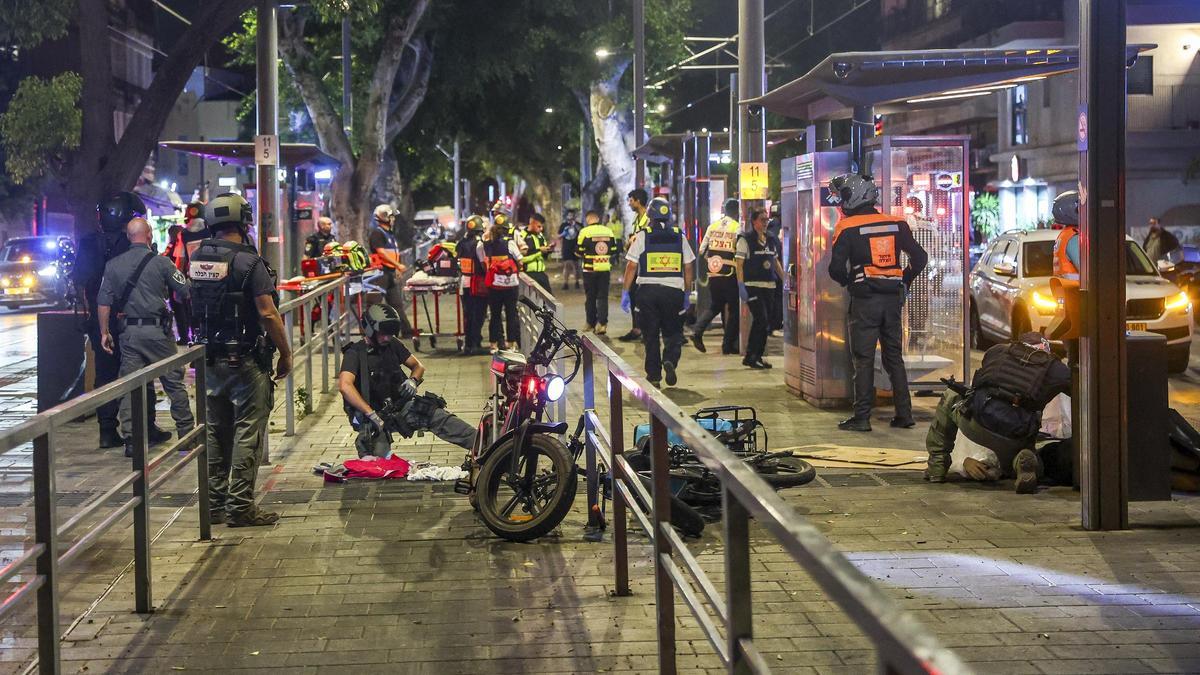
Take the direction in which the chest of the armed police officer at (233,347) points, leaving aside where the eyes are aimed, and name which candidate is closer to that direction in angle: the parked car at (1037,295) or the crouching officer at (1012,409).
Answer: the parked car

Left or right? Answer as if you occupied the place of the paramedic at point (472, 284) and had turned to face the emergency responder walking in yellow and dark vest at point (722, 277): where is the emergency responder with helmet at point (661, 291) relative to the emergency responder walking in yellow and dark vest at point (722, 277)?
right

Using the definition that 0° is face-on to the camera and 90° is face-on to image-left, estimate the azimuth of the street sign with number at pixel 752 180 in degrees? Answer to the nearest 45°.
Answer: approximately 0°

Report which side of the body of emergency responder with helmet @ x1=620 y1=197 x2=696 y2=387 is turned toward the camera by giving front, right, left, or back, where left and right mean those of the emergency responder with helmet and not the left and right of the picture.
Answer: back
